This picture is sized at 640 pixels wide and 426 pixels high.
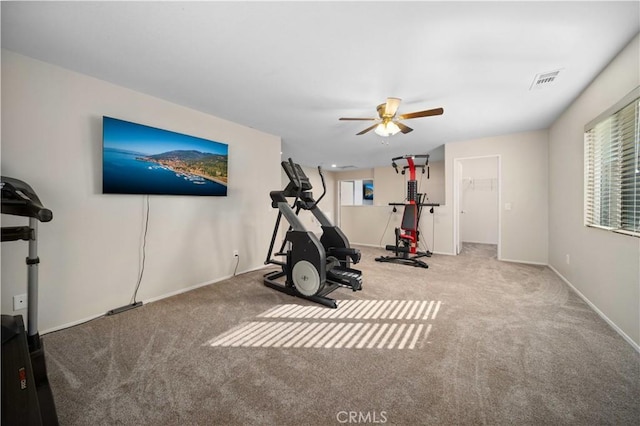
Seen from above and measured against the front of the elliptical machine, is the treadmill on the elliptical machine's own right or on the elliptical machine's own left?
on the elliptical machine's own left

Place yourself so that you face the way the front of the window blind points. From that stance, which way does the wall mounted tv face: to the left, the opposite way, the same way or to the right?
the opposite way

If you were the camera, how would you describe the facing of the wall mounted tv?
facing the viewer and to the right of the viewer

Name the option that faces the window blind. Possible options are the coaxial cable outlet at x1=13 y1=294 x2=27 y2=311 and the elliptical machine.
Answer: the coaxial cable outlet

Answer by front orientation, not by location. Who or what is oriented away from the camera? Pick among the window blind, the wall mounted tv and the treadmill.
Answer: the treadmill

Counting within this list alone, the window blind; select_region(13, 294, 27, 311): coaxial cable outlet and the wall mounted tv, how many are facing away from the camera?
0

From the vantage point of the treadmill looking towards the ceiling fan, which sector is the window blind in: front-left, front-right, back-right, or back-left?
front-right

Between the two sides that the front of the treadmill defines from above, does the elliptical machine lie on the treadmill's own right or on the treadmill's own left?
on the treadmill's own right

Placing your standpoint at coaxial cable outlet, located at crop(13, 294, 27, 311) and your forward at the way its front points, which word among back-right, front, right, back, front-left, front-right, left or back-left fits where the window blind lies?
front

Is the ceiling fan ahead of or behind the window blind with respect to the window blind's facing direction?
ahead

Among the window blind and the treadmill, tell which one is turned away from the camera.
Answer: the treadmill

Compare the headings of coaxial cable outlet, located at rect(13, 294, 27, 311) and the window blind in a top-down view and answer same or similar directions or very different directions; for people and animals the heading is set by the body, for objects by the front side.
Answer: very different directions

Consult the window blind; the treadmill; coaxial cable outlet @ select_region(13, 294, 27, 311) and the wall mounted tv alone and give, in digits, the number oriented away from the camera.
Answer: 1

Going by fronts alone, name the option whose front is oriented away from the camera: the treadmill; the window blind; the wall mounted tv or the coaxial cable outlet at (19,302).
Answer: the treadmill

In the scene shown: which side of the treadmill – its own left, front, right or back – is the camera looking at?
back

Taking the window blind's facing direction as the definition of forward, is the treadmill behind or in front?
in front

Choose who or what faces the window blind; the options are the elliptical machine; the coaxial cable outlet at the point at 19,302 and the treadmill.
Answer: the coaxial cable outlet

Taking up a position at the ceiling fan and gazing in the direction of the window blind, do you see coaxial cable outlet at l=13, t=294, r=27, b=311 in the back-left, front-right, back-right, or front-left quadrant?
back-right

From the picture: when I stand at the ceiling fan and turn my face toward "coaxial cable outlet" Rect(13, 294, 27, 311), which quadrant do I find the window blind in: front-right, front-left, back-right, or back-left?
back-left

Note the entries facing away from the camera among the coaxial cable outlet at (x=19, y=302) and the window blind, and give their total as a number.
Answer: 0
